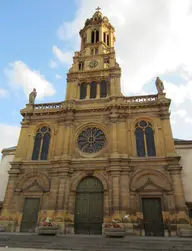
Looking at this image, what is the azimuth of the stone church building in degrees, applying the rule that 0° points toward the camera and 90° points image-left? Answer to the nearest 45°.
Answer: approximately 0°
